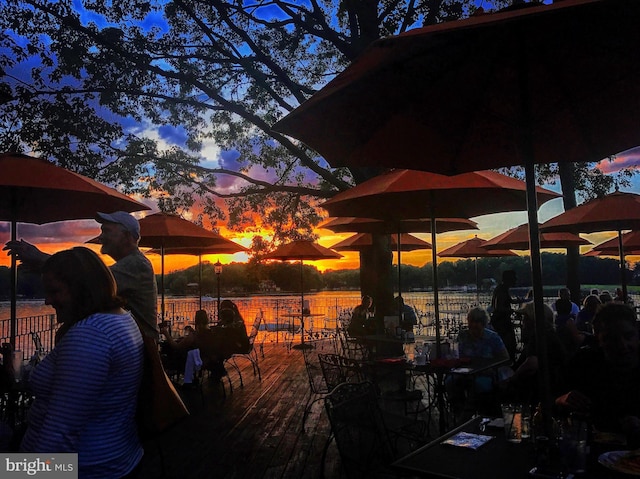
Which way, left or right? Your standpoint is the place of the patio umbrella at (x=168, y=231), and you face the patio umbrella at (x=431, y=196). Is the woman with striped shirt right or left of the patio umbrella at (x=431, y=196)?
right

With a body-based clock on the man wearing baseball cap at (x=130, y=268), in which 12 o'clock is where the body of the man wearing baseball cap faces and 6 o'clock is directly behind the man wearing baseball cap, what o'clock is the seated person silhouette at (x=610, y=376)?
The seated person silhouette is roughly at 7 o'clock from the man wearing baseball cap.

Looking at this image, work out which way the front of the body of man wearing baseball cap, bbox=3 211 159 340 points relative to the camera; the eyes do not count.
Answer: to the viewer's left

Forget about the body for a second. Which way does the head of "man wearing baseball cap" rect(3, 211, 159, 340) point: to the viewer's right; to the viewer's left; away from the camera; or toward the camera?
to the viewer's left

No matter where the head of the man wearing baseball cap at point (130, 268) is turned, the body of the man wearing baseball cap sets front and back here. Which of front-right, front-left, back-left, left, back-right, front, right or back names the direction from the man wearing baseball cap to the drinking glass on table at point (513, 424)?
back-left

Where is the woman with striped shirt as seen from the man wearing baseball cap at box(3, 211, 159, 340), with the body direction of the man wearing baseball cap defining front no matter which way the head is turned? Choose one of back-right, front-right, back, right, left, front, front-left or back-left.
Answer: left
